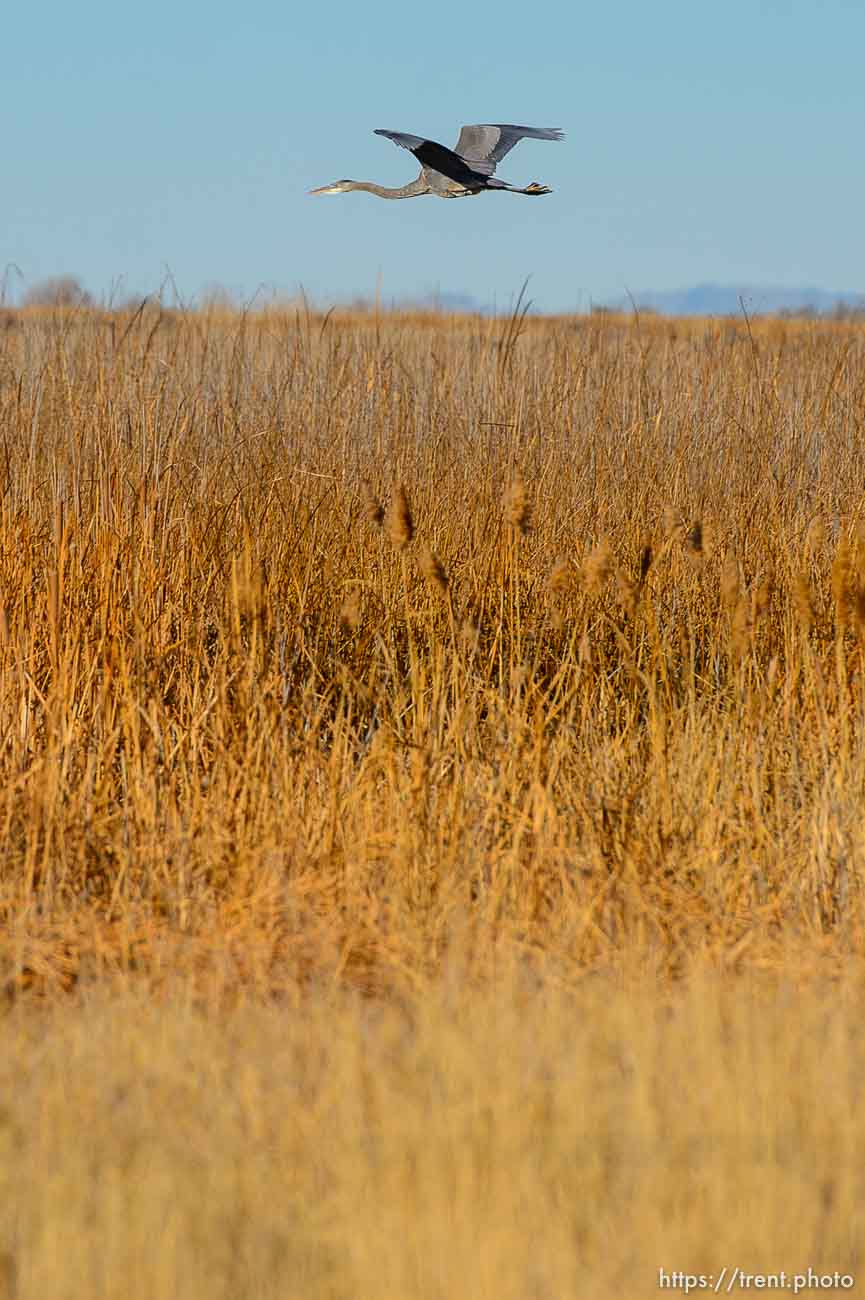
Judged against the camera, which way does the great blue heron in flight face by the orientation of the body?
to the viewer's left
